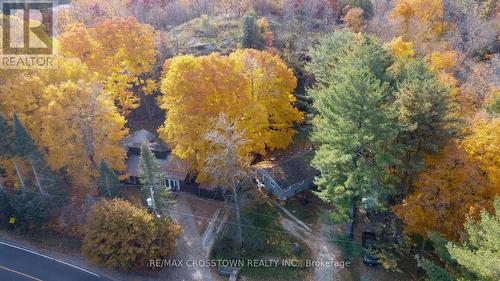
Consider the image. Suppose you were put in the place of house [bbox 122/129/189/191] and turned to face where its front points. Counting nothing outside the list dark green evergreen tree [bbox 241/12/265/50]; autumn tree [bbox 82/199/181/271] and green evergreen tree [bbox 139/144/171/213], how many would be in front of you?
2

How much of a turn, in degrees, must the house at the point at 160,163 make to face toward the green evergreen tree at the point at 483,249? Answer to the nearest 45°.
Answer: approximately 45° to its left

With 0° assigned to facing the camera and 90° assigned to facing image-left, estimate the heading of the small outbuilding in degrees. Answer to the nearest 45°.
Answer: approximately 45°

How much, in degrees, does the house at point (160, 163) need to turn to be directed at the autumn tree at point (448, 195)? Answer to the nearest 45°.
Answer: approximately 45° to its left

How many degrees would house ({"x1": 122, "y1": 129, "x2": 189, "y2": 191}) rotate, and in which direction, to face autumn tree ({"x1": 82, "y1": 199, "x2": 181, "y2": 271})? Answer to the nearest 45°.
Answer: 0° — it already faces it

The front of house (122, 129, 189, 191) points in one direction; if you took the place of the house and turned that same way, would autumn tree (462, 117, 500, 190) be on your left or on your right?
on your left

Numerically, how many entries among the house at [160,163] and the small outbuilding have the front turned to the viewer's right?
0

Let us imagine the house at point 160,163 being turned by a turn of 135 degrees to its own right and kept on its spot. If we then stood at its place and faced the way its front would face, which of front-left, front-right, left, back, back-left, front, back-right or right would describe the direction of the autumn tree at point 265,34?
right

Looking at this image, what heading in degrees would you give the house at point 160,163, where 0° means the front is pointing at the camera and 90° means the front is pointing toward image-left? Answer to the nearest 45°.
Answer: approximately 0°

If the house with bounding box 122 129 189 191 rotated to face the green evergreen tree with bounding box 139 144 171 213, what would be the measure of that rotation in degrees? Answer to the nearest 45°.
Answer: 0° — it already faces it
